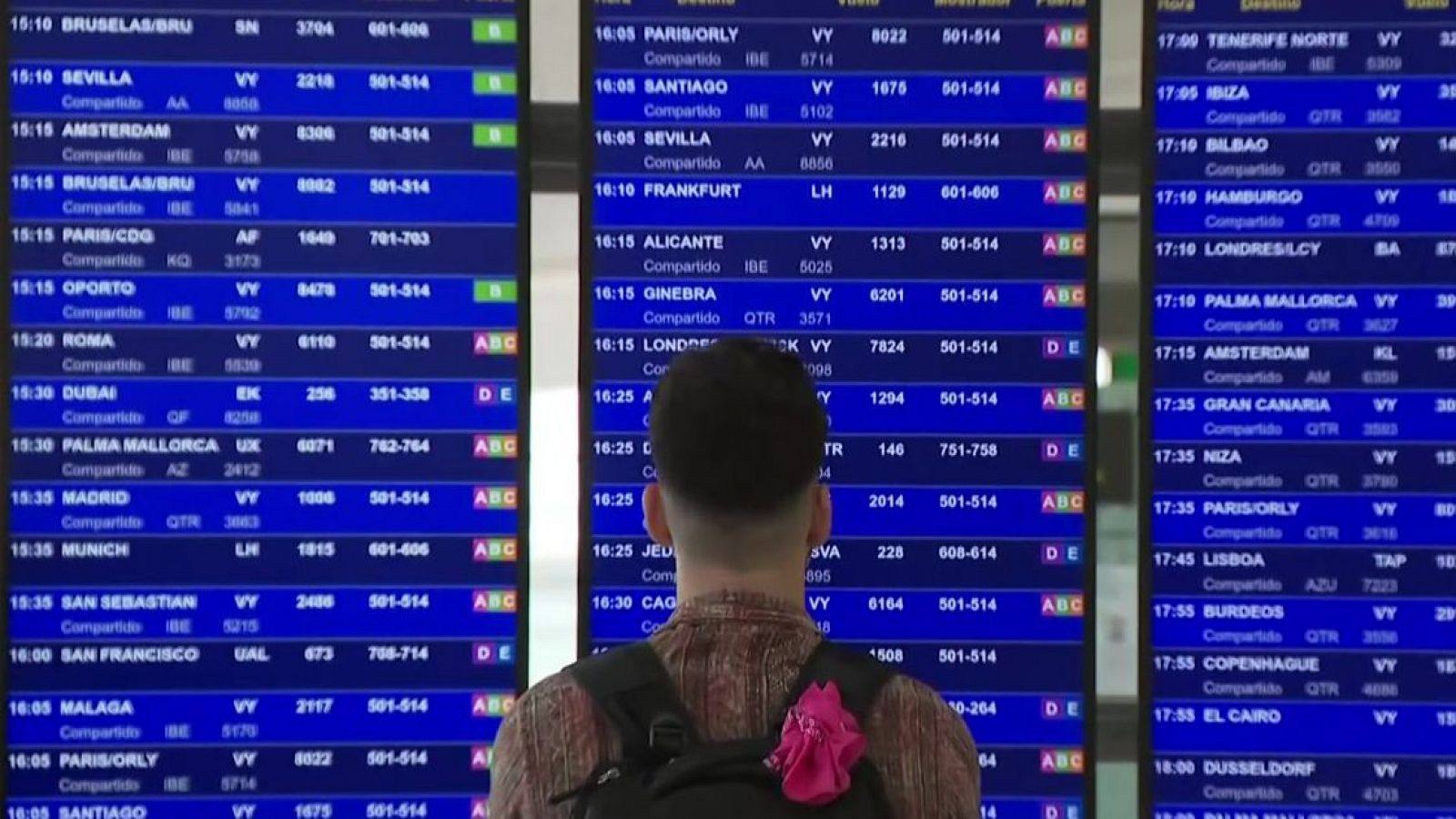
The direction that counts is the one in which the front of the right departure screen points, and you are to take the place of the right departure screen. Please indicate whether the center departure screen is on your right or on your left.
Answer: on your right

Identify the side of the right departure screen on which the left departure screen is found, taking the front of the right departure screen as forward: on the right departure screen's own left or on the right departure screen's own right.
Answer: on the right departure screen's own right

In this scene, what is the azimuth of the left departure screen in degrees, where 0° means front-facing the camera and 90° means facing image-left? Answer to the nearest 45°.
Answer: approximately 0°

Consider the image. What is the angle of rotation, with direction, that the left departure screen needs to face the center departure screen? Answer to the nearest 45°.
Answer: approximately 90° to its left

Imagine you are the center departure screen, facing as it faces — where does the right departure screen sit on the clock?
The right departure screen is roughly at 9 o'clock from the center departure screen.

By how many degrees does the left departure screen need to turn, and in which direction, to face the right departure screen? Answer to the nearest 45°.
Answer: approximately 90° to its left

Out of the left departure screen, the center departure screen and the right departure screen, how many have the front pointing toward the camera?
3

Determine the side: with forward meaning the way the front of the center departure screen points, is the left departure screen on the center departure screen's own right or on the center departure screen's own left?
on the center departure screen's own right
